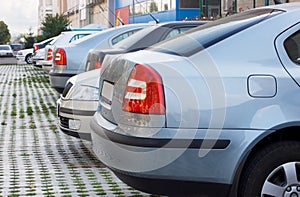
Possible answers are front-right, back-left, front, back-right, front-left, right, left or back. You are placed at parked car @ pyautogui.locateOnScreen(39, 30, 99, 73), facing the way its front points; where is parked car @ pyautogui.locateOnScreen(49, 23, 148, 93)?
back-right

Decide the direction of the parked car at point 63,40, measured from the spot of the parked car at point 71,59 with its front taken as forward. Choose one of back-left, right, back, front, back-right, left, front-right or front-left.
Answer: front-left

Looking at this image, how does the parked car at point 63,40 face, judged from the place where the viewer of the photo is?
facing away from the viewer and to the right of the viewer

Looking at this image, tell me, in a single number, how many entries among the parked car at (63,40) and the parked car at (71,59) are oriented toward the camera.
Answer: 0

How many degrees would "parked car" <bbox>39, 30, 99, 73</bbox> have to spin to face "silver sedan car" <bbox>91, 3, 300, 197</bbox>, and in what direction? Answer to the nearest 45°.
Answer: approximately 135° to its right

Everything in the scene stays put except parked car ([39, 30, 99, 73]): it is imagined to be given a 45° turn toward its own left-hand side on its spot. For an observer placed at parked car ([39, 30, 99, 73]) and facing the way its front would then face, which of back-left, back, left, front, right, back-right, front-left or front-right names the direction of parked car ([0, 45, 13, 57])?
front

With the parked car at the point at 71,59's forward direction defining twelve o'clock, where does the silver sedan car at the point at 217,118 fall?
The silver sedan car is roughly at 4 o'clock from the parked car.

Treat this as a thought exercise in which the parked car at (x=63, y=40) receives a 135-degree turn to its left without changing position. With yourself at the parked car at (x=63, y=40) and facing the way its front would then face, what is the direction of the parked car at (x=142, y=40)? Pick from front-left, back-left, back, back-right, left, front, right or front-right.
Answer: left
